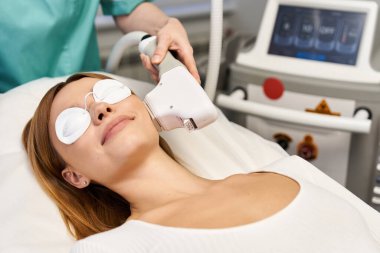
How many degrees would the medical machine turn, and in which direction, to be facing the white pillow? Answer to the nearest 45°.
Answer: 0° — it already faces it

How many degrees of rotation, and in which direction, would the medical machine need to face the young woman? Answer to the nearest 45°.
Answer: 0° — it already faces them

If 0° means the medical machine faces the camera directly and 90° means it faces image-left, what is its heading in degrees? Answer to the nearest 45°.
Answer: approximately 45°
